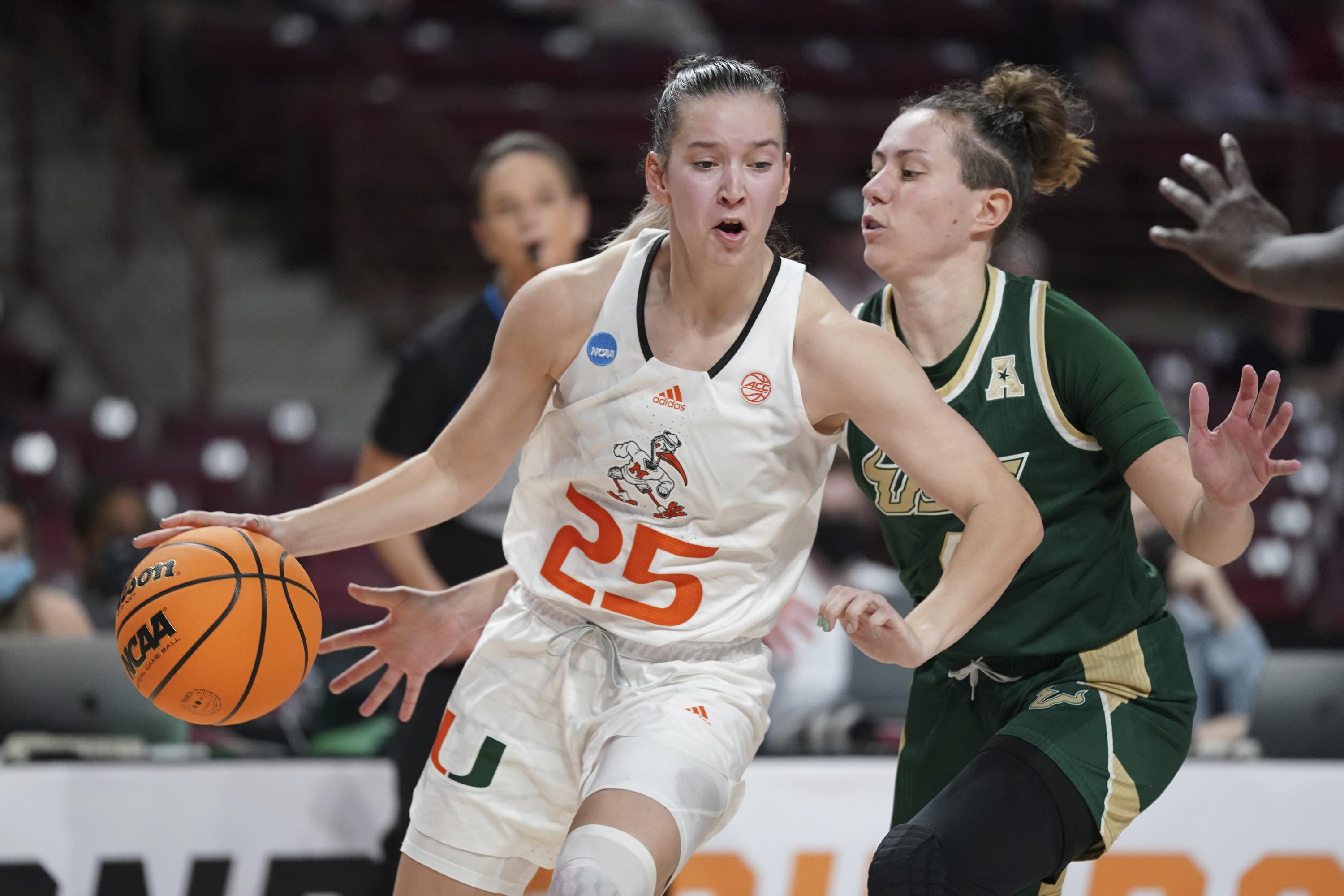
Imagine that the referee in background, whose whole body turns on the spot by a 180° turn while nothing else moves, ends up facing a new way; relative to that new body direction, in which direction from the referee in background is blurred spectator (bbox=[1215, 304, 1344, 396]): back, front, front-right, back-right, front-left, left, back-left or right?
front-right

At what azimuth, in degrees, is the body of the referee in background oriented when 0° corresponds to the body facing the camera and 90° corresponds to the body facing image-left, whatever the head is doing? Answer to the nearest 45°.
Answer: approximately 0°

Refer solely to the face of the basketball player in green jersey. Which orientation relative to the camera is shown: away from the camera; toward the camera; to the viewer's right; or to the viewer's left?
to the viewer's left

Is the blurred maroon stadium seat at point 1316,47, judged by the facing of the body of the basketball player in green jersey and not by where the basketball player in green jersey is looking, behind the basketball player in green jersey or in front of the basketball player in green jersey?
behind

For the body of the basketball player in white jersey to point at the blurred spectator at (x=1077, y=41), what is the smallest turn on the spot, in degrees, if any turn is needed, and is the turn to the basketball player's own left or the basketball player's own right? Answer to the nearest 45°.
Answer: approximately 180°

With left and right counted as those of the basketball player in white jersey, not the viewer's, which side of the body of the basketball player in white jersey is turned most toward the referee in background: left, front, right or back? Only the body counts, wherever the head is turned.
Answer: back

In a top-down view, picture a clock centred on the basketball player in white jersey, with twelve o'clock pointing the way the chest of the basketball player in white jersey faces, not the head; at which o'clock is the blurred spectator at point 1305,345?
The blurred spectator is roughly at 7 o'clock from the basketball player in white jersey.

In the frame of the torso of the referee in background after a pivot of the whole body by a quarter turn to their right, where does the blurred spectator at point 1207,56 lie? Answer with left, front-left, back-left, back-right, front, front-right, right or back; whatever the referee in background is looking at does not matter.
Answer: back-right

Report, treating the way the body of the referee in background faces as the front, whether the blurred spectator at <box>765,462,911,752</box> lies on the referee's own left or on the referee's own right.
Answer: on the referee's own left

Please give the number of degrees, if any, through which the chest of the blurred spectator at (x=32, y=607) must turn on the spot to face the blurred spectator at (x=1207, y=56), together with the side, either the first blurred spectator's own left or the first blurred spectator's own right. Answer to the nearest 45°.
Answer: approximately 135° to the first blurred spectator's own left
